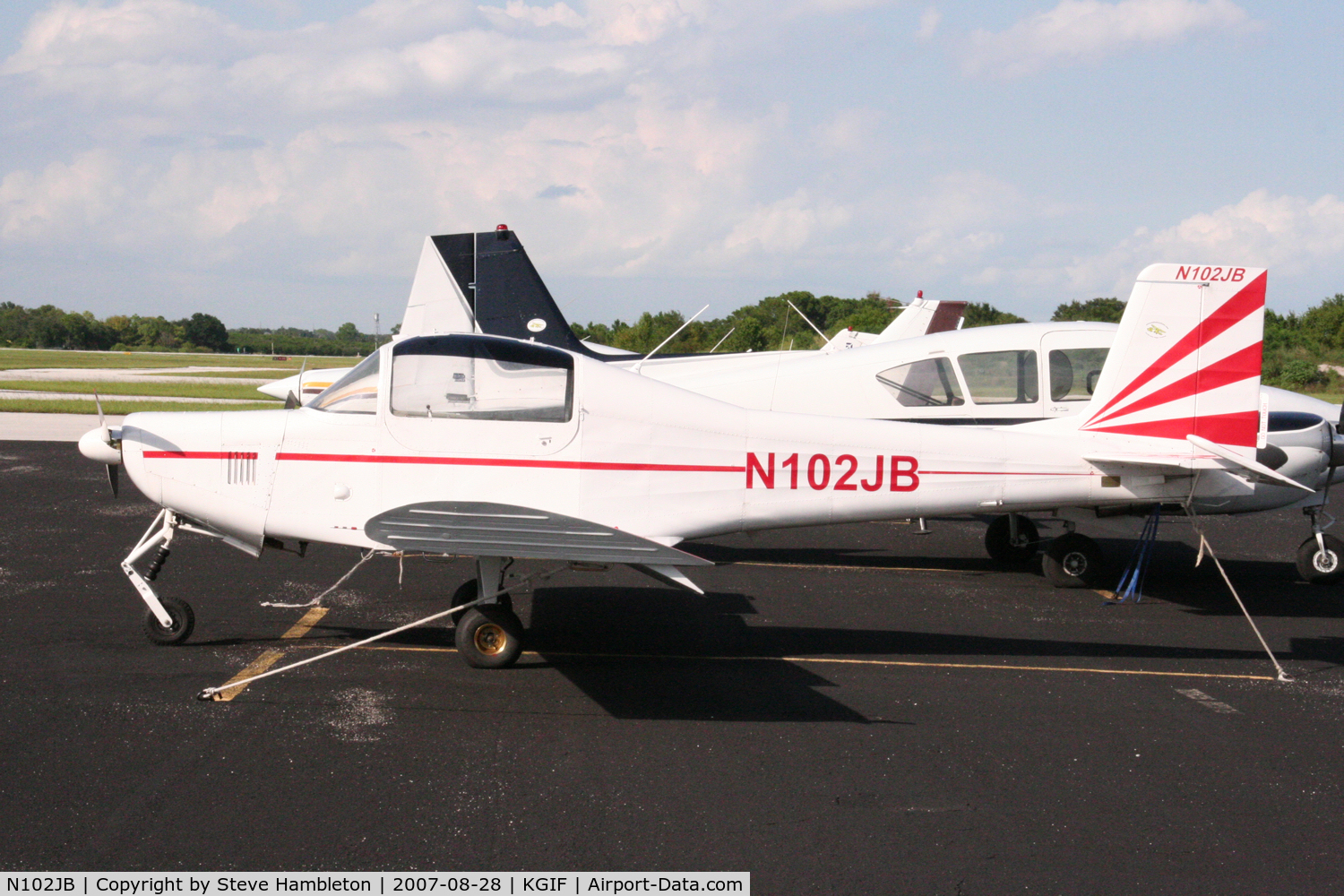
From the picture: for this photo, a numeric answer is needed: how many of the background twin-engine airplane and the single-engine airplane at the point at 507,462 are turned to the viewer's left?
1

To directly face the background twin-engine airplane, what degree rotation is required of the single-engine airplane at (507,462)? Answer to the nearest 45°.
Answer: approximately 135° to its right

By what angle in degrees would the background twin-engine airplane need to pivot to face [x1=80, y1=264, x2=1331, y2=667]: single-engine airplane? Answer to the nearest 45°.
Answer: approximately 135° to its right

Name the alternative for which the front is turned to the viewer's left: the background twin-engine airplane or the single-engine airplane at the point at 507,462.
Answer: the single-engine airplane

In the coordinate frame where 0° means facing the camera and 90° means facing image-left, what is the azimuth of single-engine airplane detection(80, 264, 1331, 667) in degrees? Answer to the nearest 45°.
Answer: approximately 90°

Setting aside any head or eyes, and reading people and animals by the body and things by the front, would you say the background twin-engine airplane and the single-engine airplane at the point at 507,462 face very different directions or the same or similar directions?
very different directions

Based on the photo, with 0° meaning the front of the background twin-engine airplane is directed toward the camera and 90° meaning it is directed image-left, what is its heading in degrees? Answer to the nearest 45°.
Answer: approximately 270°
